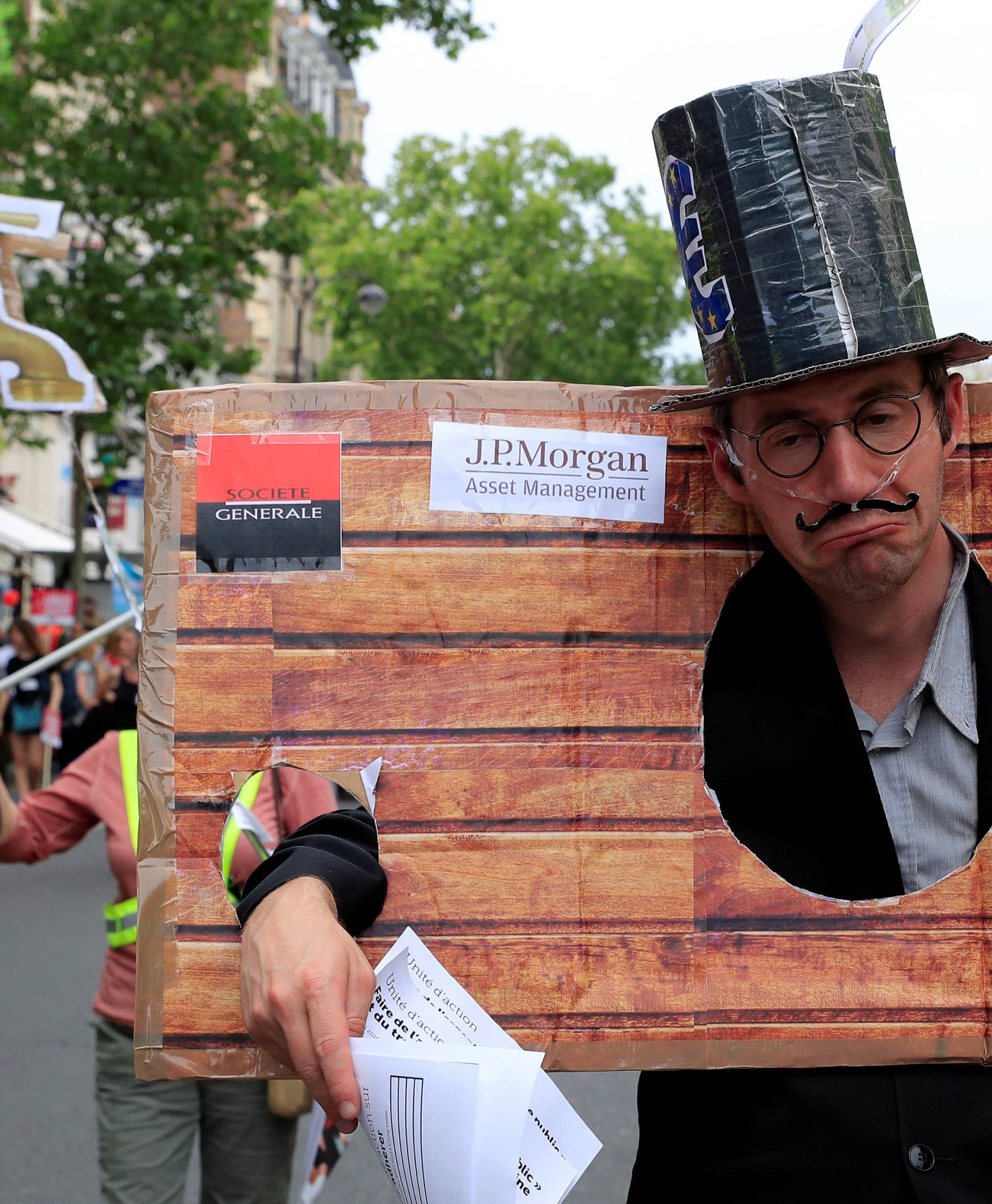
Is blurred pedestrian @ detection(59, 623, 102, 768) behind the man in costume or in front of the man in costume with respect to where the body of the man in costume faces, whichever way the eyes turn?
behind

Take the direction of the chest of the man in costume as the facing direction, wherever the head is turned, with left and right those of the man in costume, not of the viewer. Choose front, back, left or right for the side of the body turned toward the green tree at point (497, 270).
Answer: back

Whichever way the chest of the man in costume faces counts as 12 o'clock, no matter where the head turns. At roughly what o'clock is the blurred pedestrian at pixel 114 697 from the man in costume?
The blurred pedestrian is roughly at 5 o'clock from the man in costume.

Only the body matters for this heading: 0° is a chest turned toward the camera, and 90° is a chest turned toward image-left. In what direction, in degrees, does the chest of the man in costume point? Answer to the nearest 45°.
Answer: approximately 0°

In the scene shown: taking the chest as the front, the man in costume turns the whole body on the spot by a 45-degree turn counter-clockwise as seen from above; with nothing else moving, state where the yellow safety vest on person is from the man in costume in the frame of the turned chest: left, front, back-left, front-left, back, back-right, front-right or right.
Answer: back

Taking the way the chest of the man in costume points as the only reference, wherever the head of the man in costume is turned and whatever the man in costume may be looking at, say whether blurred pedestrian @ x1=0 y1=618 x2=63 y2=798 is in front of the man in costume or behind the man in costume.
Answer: behind
